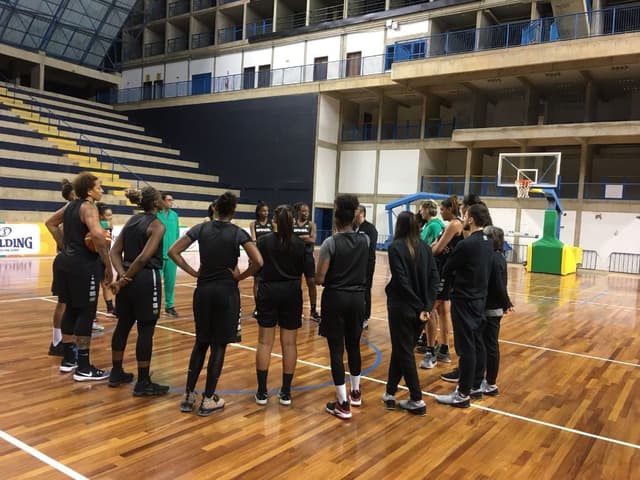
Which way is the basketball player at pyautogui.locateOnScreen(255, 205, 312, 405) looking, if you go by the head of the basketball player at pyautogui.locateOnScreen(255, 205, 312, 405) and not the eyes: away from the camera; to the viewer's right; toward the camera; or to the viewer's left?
away from the camera

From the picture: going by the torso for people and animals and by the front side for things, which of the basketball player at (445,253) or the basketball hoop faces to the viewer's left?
the basketball player

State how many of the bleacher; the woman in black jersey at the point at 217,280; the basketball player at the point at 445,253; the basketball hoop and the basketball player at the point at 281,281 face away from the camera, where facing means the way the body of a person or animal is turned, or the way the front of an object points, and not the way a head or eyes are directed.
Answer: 2

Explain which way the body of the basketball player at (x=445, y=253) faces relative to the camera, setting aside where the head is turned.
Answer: to the viewer's left

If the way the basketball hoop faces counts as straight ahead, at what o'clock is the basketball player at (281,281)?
The basketball player is roughly at 12 o'clock from the basketball hoop.

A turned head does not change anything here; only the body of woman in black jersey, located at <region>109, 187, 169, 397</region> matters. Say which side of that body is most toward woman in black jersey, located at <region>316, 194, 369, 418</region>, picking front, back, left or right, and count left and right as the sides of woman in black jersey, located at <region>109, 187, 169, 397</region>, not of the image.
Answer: right

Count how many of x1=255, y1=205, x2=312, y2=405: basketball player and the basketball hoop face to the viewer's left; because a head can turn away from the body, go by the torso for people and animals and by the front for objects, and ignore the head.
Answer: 0

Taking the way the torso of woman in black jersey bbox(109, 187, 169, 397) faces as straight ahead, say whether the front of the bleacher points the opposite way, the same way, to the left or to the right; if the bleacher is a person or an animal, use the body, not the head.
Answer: to the right

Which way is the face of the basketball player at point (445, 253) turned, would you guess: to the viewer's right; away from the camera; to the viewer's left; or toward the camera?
to the viewer's left

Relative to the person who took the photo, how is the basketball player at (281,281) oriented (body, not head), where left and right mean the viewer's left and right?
facing away from the viewer

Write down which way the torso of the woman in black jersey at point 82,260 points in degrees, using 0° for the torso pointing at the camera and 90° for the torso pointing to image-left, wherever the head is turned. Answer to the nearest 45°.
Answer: approximately 225°

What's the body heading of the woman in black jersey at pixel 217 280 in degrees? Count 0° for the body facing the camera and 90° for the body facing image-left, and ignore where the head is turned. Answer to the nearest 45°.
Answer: approximately 180°

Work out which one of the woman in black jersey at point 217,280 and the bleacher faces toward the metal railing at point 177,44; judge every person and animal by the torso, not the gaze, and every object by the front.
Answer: the woman in black jersey

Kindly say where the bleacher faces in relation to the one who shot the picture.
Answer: facing the viewer and to the right of the viewer

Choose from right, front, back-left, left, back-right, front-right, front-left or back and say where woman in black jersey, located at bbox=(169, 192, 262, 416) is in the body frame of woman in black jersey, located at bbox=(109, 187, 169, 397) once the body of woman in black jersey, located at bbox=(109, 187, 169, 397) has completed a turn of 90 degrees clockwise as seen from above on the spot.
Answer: front

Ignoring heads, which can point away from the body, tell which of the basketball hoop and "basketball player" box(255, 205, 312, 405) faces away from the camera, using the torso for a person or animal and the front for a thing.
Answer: the basketball player

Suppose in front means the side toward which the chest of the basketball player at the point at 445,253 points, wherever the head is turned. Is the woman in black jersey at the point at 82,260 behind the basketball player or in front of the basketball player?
in front

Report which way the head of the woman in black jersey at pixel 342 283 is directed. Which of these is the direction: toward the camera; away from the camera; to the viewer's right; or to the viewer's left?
away from the camera

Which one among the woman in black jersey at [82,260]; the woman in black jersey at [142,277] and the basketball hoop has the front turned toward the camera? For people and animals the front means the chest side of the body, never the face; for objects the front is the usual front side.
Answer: the basketball hoop

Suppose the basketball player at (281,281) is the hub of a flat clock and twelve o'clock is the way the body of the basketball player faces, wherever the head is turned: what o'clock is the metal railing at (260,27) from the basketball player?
The metal railing is roughly at 12 o'clock from the basketball player.

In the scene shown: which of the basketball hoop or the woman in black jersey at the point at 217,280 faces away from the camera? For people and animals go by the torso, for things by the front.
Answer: the woman in black jersey
